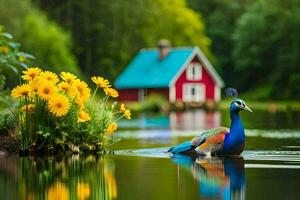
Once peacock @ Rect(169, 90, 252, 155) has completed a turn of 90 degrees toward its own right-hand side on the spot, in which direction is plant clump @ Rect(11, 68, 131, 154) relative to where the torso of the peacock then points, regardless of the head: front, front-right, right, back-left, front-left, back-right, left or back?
right

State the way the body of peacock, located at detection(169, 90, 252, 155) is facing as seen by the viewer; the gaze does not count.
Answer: to the viewer's right

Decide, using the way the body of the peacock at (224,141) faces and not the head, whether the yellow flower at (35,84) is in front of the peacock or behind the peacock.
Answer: behind

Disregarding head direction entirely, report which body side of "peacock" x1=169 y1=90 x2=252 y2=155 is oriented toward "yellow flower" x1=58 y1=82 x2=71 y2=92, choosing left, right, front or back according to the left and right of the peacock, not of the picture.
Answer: back

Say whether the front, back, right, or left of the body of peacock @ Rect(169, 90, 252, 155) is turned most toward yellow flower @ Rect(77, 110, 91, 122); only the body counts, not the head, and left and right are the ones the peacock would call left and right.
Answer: back

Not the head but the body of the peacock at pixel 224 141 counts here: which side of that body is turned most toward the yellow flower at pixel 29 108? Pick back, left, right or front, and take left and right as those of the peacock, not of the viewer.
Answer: back

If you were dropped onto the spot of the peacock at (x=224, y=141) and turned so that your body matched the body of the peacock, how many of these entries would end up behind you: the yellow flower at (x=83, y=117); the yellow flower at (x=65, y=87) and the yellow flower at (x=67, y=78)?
3
